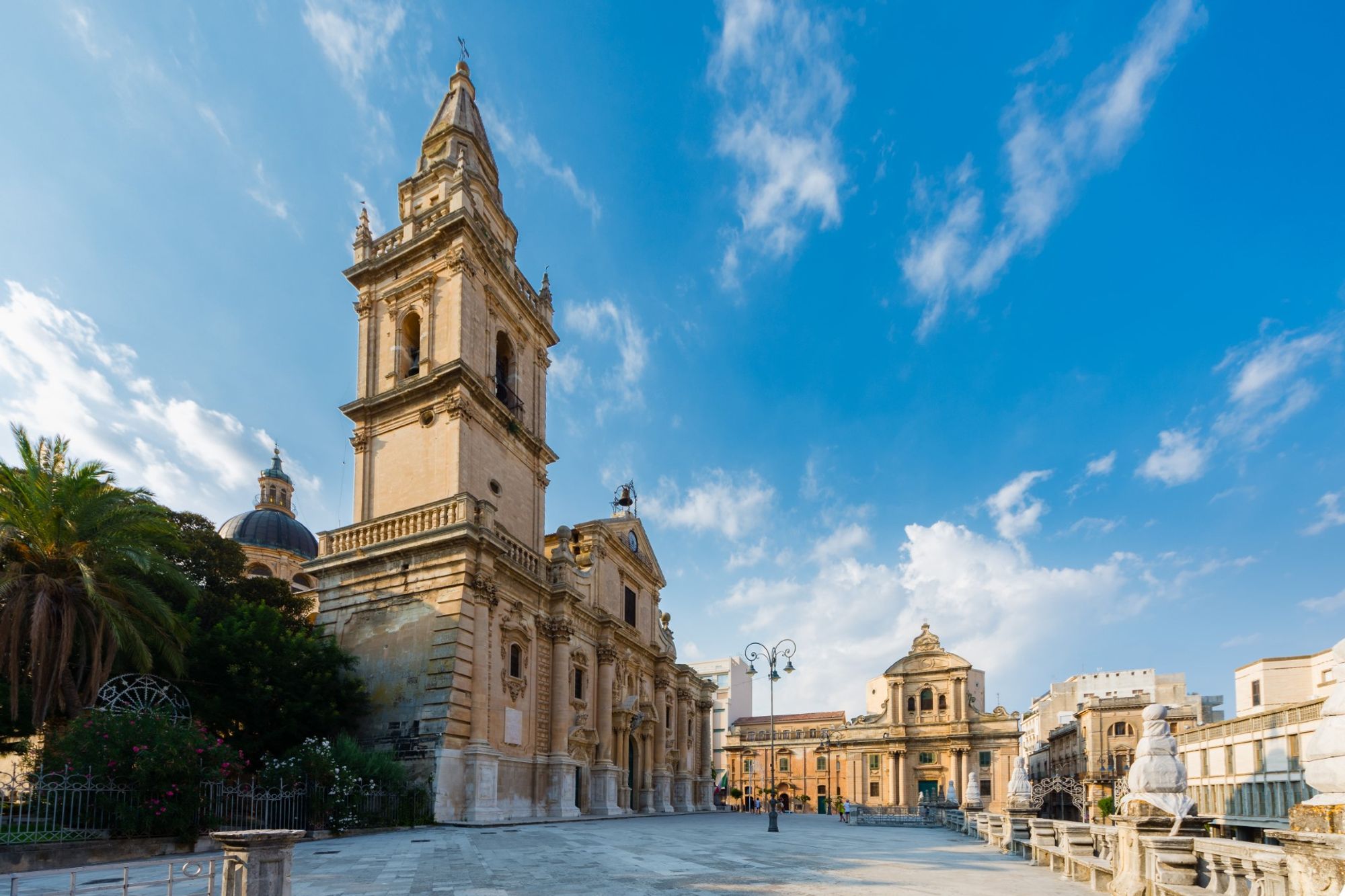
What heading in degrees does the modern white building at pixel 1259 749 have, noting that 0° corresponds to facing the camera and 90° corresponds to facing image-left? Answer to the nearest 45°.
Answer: approximately 45°

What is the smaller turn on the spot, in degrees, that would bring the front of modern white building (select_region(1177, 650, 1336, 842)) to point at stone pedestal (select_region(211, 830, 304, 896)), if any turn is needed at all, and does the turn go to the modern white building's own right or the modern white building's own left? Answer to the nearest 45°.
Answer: approximately 45° to the modern white building's own left

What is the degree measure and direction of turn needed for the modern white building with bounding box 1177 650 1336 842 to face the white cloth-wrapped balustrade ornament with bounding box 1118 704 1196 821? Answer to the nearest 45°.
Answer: approximately 45° to its left

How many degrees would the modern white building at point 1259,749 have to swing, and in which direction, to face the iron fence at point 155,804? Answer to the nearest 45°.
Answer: approximately 45° to its left
